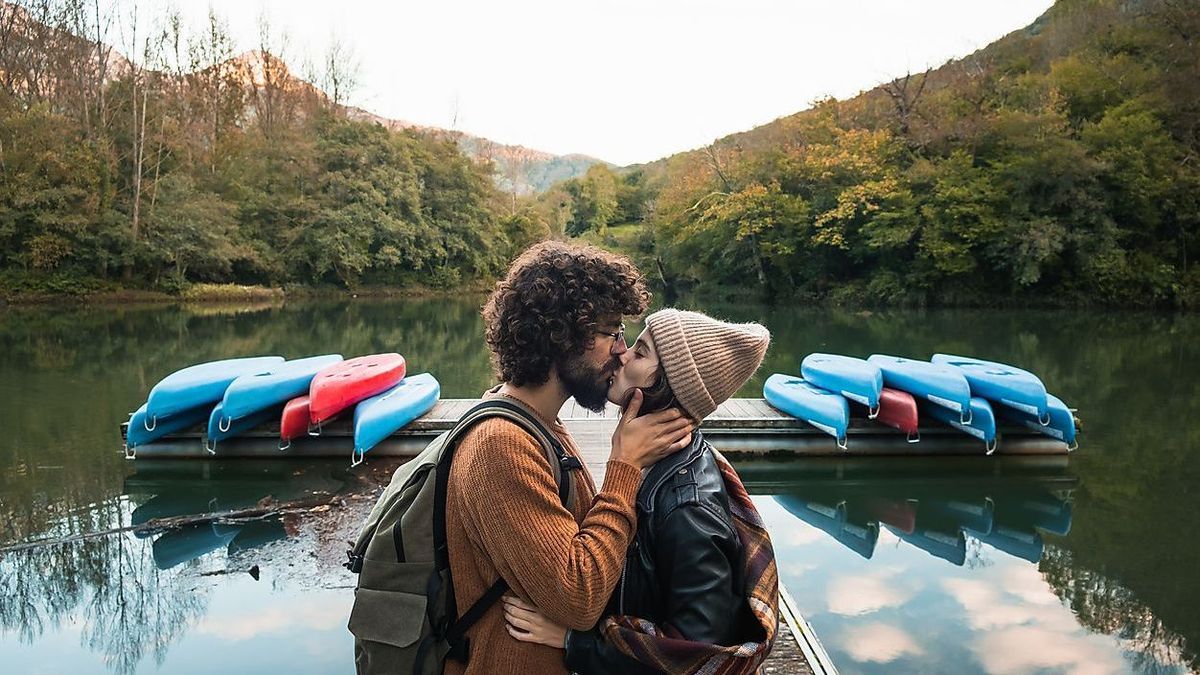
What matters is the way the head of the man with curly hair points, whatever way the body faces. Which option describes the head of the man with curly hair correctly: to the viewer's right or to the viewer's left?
to the viewer's right

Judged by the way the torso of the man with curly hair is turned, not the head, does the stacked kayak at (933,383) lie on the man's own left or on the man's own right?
on the man's own left

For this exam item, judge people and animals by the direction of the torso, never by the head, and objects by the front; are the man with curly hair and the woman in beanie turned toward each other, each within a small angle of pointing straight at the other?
yes

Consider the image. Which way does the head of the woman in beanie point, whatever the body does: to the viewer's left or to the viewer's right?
to the viewer's left

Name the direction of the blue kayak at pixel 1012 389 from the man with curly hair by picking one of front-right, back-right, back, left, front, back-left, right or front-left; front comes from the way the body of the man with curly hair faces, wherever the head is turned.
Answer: front-left

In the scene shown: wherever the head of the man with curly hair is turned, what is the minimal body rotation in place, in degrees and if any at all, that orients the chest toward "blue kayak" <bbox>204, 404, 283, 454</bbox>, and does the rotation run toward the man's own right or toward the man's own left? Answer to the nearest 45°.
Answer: approximately 135° to the man's own left

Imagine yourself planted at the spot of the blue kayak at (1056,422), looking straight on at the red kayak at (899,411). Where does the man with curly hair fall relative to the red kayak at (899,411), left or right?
left

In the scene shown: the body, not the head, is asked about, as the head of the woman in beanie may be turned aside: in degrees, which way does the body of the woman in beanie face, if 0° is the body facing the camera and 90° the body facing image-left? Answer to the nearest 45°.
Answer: approximately 90°

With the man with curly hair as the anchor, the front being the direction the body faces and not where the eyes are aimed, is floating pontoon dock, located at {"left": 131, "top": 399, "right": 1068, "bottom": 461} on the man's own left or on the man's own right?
on the man's own left

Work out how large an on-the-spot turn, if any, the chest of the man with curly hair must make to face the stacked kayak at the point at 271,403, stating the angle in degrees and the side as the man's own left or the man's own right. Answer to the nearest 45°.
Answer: approximately 135° to the man's own left

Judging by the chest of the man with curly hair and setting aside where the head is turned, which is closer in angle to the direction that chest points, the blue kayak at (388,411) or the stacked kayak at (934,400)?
the stacked kayak

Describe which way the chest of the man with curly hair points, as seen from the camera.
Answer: to the viewer's right

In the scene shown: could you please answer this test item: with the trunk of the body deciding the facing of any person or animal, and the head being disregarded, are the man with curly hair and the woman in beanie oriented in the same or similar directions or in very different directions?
very different directions
